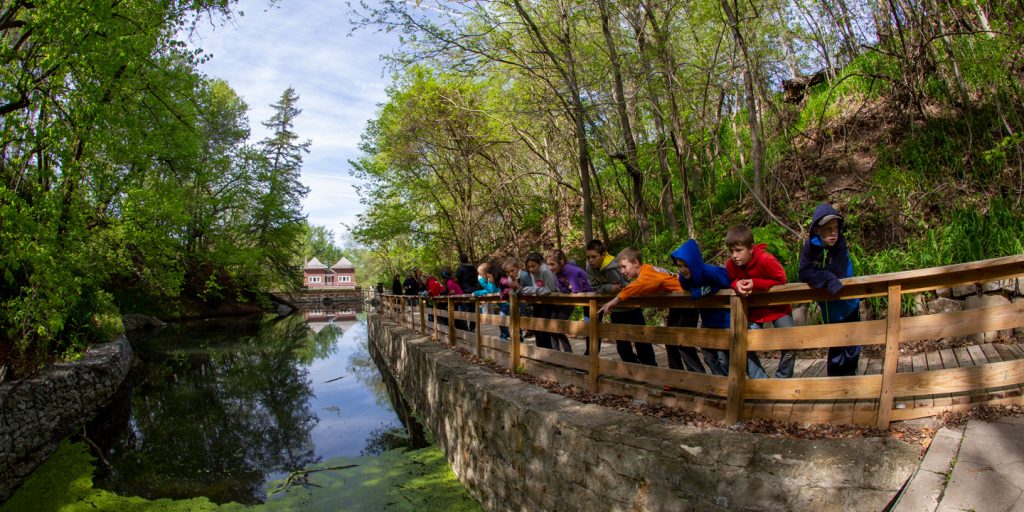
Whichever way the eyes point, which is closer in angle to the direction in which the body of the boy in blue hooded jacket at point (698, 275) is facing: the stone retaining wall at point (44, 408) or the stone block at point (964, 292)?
the stone retaining wall

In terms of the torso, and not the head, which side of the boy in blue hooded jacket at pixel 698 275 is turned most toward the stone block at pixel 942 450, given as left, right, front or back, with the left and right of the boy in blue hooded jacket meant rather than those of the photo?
left

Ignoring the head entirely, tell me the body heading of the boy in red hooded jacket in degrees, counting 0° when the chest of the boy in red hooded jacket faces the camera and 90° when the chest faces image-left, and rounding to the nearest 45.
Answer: approximately 45°

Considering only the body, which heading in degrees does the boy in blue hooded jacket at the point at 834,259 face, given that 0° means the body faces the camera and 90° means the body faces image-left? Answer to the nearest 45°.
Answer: approximately 0°
